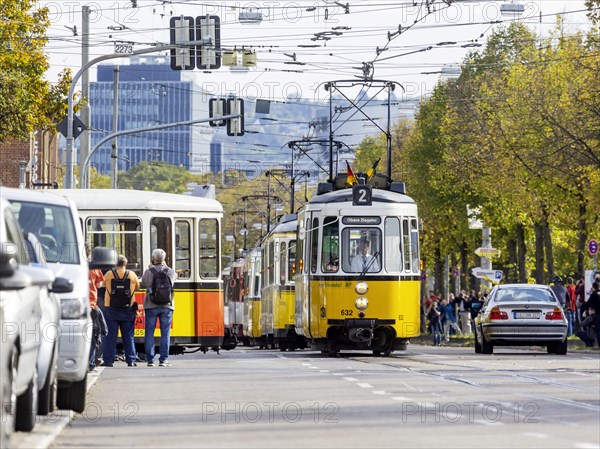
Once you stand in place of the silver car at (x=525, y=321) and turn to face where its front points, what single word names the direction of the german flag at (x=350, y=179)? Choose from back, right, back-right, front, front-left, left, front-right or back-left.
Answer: left

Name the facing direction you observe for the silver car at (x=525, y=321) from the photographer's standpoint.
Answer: facing away from the viewer

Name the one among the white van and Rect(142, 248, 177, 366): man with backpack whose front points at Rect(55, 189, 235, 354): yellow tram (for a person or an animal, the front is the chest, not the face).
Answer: the man with backpack

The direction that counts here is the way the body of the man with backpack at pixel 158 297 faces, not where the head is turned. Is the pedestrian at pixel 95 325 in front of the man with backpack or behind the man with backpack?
behind

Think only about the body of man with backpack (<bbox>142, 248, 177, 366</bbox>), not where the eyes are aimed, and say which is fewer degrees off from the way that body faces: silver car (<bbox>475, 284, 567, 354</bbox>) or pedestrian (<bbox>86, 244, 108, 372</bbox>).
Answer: the silver car

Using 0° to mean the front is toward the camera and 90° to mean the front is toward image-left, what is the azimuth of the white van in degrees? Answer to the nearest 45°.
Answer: approximately 0°

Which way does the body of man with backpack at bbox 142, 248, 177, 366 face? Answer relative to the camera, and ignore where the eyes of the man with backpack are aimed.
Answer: away from the camera

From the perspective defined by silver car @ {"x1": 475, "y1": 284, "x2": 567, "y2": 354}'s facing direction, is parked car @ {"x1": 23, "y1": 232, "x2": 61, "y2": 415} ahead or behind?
behind

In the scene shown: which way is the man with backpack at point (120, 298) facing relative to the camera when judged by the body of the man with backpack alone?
away from the camera
